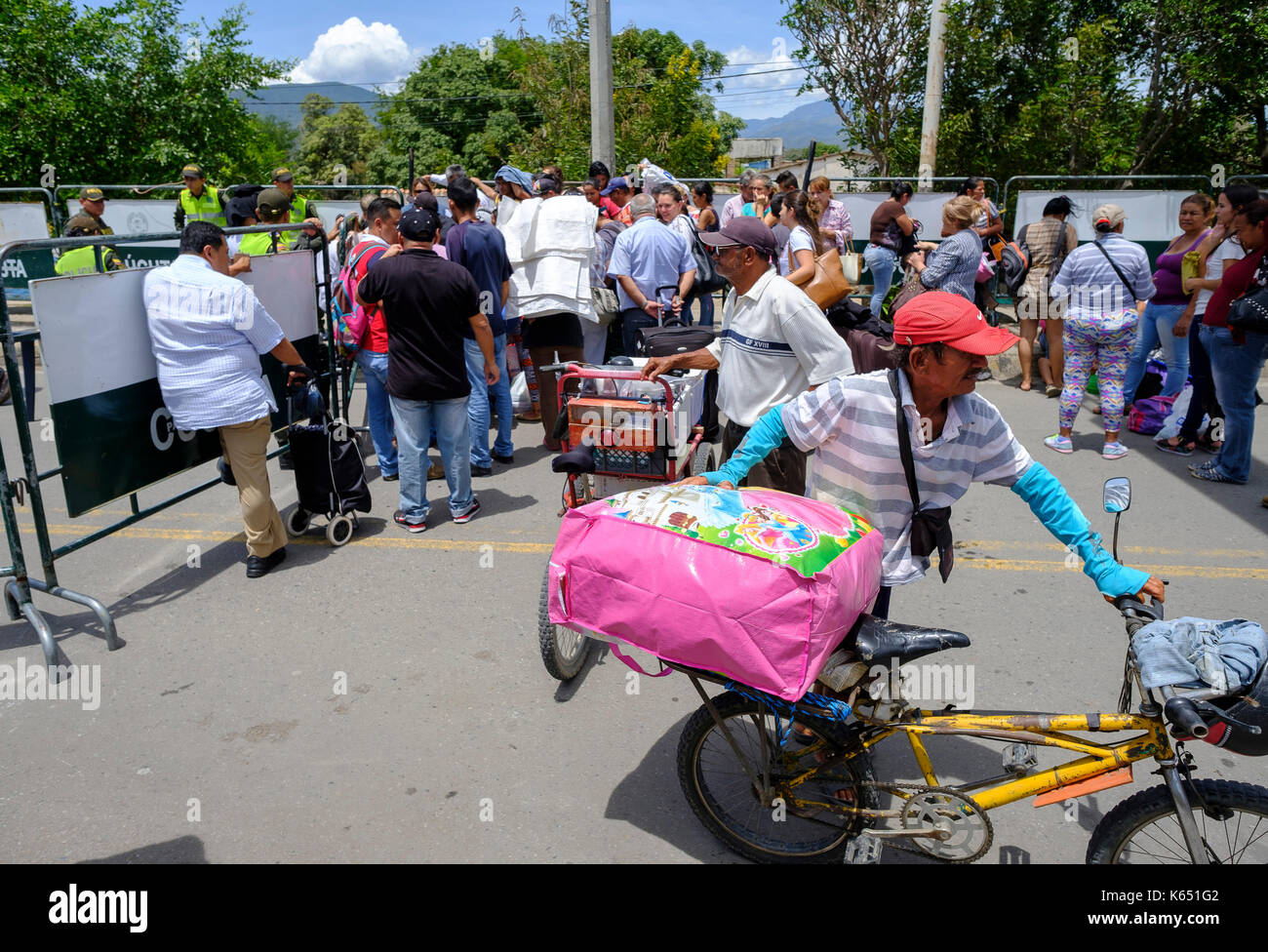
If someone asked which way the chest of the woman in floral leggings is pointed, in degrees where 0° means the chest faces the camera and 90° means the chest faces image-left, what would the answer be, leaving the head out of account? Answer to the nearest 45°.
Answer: approximately 180°

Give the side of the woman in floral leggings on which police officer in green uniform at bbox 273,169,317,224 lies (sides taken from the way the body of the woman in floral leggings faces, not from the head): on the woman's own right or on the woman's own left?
on the woman's own left

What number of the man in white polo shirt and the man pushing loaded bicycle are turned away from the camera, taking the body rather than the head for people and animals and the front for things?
0

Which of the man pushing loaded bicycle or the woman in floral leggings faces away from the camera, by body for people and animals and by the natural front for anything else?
the woman in floral leggings

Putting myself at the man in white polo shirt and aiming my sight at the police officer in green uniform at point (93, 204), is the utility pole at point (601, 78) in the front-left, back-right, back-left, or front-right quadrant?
front-right

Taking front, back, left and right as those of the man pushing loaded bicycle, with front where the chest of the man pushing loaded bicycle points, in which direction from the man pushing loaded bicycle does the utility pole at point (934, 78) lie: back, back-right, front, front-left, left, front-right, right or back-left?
back-left

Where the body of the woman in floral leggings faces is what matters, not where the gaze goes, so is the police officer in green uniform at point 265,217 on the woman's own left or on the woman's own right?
on the woman's own left

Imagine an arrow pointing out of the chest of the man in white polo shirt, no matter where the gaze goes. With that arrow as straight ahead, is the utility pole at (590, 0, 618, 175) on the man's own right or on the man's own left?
on the man's own right

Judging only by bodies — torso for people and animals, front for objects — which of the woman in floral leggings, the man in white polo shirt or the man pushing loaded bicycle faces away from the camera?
the woman in floral leggings

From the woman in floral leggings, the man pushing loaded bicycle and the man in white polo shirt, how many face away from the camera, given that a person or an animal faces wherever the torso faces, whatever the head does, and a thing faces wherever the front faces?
1

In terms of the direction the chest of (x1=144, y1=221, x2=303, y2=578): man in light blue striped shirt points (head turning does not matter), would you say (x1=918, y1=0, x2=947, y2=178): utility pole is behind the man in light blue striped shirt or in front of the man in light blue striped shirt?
in front

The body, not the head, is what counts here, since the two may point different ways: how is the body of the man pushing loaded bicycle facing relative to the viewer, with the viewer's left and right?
facing the viewer and to the right of the viewer

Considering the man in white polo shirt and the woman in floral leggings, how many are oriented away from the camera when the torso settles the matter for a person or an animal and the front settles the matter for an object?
1

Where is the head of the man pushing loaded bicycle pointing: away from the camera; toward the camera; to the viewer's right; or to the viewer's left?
to the viewer's right

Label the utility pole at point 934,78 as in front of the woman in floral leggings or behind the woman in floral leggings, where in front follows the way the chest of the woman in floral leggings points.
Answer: in front

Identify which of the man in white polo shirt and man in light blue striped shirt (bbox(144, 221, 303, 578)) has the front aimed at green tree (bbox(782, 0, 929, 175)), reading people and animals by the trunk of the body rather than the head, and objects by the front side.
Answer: the man in light blue striped shirt
